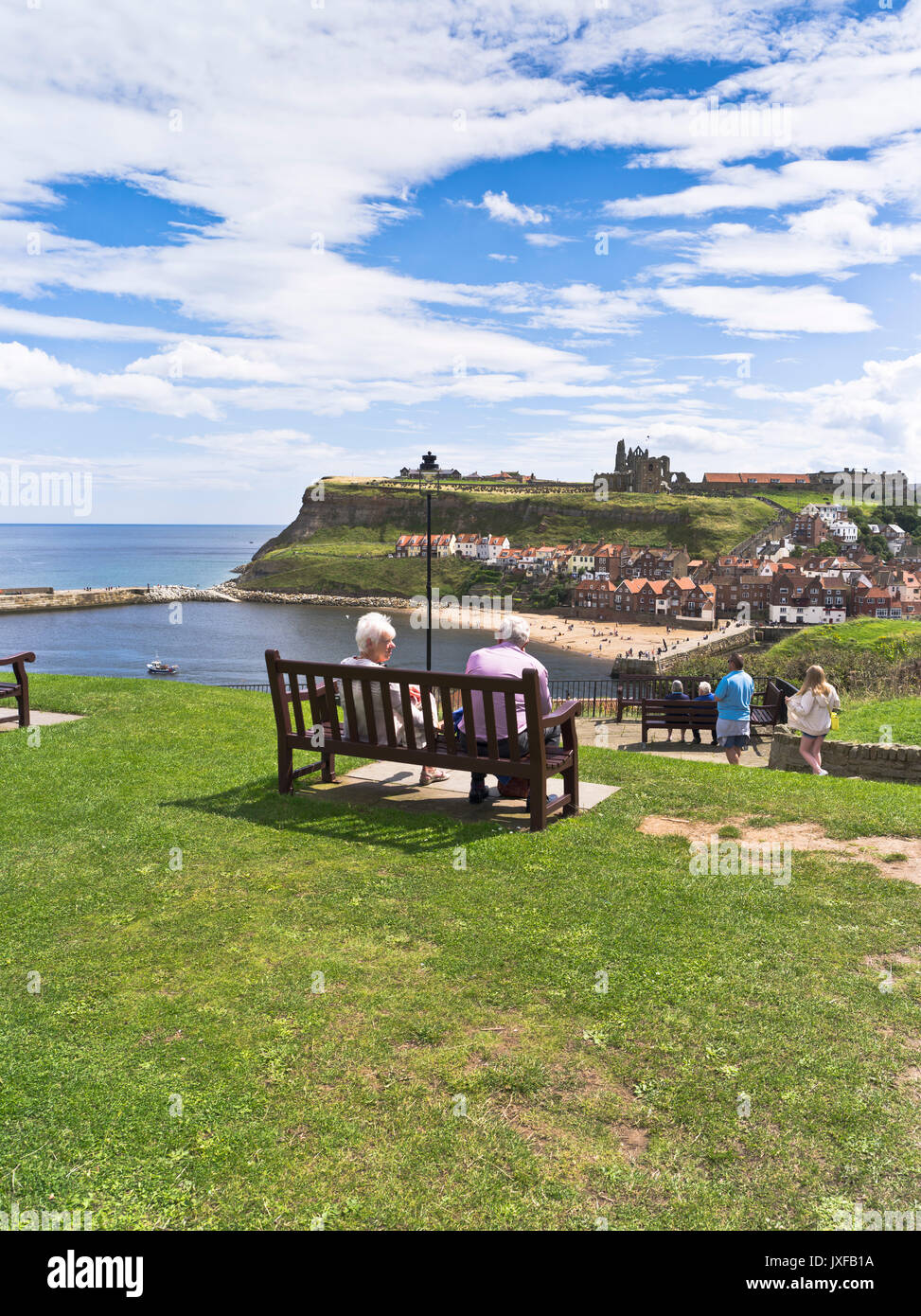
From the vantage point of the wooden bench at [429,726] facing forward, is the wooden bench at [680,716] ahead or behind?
ahead

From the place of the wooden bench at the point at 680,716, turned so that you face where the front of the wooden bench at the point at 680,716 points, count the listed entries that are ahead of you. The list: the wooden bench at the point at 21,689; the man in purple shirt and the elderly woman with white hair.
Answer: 0

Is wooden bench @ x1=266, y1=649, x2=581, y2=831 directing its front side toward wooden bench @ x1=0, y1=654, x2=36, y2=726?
no

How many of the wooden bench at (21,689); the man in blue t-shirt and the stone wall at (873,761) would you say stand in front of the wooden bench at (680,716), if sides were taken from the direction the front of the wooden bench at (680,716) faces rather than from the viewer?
0

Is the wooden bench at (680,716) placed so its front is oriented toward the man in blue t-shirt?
no

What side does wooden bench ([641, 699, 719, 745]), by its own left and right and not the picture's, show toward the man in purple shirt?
back

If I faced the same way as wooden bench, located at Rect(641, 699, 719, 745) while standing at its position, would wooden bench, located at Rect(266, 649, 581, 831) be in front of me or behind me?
behind

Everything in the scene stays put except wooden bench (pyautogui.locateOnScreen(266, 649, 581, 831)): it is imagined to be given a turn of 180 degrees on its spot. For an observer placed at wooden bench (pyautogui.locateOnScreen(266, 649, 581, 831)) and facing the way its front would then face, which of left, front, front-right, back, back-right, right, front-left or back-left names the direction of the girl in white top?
back

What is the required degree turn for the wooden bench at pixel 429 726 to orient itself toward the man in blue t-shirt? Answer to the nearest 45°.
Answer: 0° — it already faces them

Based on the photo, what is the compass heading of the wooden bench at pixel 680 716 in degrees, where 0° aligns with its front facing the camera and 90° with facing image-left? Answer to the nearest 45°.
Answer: approximately 180°

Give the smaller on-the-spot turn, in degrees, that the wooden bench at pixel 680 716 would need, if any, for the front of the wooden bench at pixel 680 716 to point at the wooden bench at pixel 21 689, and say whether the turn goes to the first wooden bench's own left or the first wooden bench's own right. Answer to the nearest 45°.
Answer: approximately 135° to the first wooden bench's own left

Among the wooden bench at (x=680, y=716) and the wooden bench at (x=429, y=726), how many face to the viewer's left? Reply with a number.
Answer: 0

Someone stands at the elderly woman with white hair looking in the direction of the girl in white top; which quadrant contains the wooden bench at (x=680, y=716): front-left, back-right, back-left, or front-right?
front-left

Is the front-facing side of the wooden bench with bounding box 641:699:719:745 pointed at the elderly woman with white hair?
no

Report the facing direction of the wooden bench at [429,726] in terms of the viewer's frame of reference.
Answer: facing away from the viewer and to the right of the viewer

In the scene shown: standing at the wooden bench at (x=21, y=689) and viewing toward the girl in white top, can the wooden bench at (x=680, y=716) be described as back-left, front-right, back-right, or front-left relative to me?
front-left
